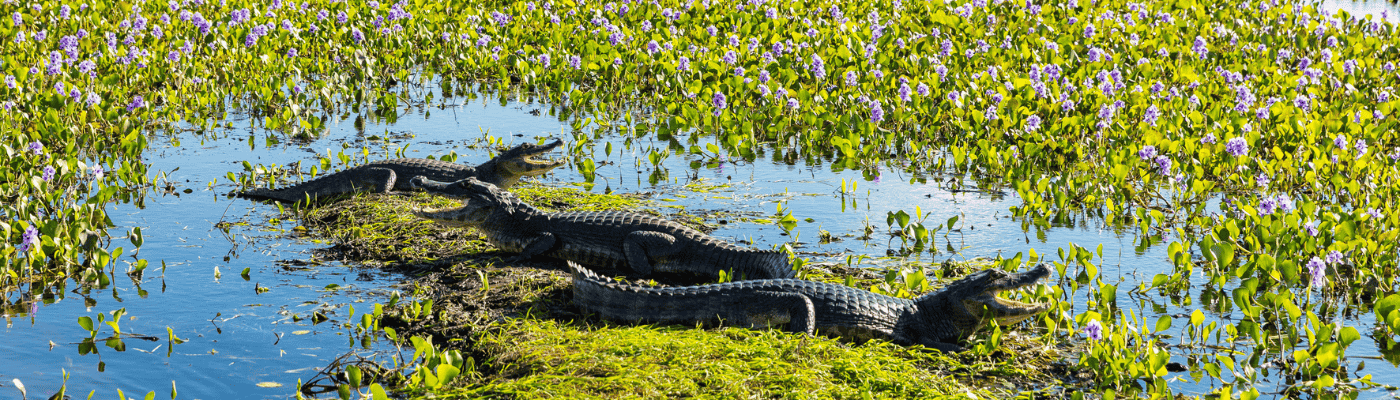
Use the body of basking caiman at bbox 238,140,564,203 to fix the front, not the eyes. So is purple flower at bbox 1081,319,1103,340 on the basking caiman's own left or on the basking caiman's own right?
on the basking caiman's own right

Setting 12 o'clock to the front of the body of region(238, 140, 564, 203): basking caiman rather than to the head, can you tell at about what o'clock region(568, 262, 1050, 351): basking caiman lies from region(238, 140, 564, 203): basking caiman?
region(568, 262, 1050, 351): basking caiman is roughly at 2 o'clock from region(238, 140, 564, 203): basking caiman.

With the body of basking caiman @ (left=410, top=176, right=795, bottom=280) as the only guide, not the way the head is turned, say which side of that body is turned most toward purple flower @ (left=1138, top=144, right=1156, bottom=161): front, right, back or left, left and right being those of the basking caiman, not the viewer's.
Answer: back

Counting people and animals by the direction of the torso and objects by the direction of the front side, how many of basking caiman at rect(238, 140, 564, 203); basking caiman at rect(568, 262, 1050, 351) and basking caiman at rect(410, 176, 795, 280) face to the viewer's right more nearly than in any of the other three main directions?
2

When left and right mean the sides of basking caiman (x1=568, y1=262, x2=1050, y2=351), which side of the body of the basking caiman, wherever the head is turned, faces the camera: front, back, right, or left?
right

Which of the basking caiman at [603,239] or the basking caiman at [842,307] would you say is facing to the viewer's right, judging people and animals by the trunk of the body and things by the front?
the basking caiman at [842,307]

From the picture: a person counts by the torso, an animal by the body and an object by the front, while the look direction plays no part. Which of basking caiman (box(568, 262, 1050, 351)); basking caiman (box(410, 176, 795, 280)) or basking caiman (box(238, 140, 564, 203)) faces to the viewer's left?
basking caiman (box(410, 176, 795, 280))

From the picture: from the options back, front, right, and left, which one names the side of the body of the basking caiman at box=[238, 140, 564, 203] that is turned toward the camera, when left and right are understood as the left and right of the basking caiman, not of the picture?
right

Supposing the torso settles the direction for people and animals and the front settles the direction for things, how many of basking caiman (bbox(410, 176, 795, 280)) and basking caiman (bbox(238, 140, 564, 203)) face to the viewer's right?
1

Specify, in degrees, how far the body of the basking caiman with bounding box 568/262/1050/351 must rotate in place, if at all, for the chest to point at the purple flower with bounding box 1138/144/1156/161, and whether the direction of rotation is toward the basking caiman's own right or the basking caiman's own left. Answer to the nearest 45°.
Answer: approximately 45° to the basking caiman's own left

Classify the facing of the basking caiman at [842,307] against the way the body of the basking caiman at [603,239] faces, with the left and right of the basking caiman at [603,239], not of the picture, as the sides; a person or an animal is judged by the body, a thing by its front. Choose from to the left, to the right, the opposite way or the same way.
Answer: the opposite way

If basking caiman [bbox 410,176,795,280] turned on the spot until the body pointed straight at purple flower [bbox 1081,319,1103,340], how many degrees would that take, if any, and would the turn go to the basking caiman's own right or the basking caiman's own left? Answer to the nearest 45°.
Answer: approximately 135° to the basking caiman's own left

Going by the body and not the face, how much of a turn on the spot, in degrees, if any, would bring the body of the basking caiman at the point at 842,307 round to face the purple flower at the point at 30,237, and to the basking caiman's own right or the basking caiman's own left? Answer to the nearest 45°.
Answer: approximately 180°

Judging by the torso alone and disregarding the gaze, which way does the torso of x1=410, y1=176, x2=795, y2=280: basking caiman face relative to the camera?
to the viewer's left
